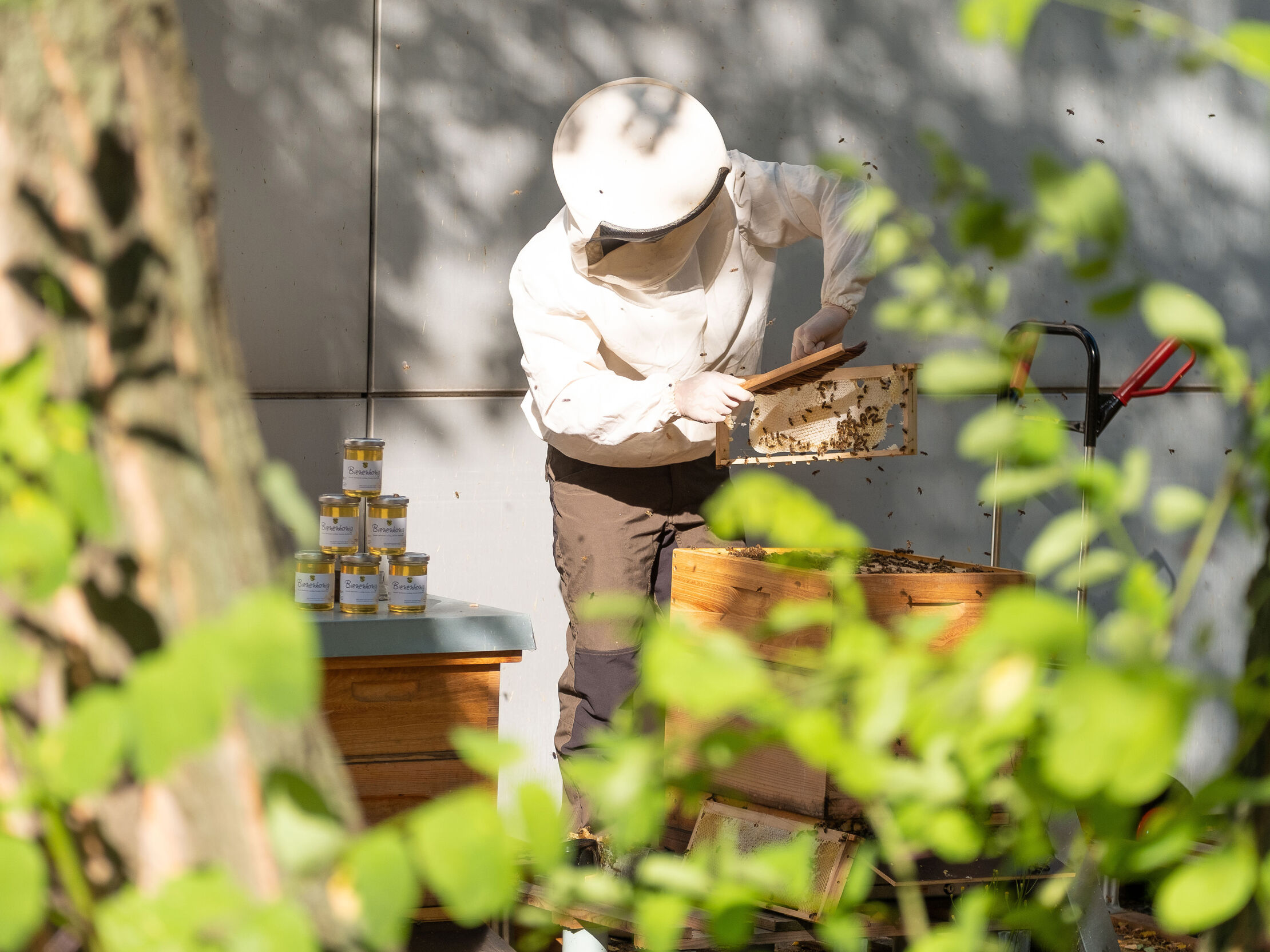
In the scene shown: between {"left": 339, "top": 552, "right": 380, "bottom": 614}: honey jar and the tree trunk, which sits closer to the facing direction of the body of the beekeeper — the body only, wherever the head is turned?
the tree trunk

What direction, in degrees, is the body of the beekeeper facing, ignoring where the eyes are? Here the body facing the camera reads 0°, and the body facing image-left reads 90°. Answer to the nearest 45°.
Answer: approximately 315°

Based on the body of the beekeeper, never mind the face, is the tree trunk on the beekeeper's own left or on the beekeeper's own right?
on the beekeeper's own right

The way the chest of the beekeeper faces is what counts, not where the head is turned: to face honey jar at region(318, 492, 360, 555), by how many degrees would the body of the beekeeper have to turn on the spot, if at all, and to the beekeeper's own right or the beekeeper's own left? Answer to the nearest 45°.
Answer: approximately 135° to the beekeeper's own right

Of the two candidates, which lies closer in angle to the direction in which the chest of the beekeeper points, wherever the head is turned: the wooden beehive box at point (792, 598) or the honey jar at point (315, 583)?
the wooden beehive box

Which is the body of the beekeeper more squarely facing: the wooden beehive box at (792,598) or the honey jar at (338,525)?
the wooden beehive box

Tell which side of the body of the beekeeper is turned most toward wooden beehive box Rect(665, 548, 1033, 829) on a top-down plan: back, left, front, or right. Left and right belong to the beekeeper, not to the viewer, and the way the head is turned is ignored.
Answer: front

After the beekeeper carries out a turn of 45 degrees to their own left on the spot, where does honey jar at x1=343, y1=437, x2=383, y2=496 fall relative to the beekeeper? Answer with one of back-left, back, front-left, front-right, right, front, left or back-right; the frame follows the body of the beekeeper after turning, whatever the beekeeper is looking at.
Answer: back
